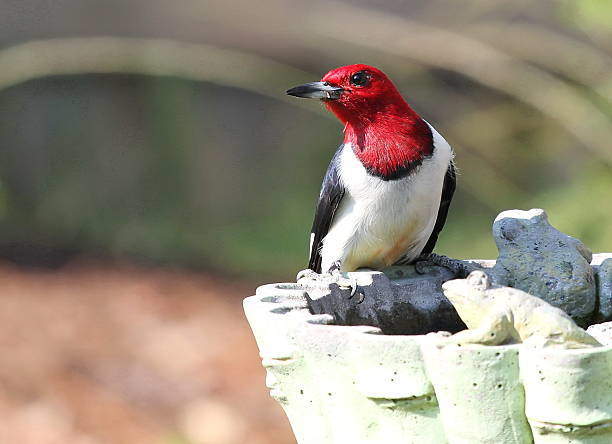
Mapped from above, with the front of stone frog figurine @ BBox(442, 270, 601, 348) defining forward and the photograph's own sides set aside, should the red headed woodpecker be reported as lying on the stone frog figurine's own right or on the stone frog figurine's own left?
on the stone frog figurine's own right

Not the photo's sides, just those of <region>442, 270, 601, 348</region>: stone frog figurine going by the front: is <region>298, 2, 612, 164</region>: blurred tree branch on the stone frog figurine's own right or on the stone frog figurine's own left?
on the stone frog figurine's own right

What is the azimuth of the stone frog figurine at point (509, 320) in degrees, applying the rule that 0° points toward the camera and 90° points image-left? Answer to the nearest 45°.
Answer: approximately 90°

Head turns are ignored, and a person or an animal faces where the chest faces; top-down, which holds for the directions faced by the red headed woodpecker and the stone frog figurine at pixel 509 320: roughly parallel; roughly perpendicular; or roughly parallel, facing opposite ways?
roughly perpendicular

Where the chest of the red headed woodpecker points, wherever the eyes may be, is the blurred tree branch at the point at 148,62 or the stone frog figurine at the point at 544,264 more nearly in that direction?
the stone frog figurine

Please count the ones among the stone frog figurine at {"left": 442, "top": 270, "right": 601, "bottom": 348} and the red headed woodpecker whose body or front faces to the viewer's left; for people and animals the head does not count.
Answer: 1

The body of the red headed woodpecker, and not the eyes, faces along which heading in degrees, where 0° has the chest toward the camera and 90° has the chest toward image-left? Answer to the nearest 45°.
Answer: approximately 0°

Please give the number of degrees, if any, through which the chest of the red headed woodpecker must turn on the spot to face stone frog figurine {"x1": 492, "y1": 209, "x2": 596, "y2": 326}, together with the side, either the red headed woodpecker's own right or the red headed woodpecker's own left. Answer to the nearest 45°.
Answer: approximately 45° to the red headed woodpecker's own left

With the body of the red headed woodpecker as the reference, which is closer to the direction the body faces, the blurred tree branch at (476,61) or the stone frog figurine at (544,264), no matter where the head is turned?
the stone frog figurine

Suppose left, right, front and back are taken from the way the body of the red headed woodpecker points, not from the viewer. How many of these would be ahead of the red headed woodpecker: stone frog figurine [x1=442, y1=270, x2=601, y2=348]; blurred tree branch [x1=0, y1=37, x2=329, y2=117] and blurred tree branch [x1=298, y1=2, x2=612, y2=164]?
1

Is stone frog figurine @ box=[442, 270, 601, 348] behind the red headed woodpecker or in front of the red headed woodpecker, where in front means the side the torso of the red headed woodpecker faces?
in front

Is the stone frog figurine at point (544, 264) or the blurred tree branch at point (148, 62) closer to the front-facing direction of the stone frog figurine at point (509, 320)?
the blurred tree branch
